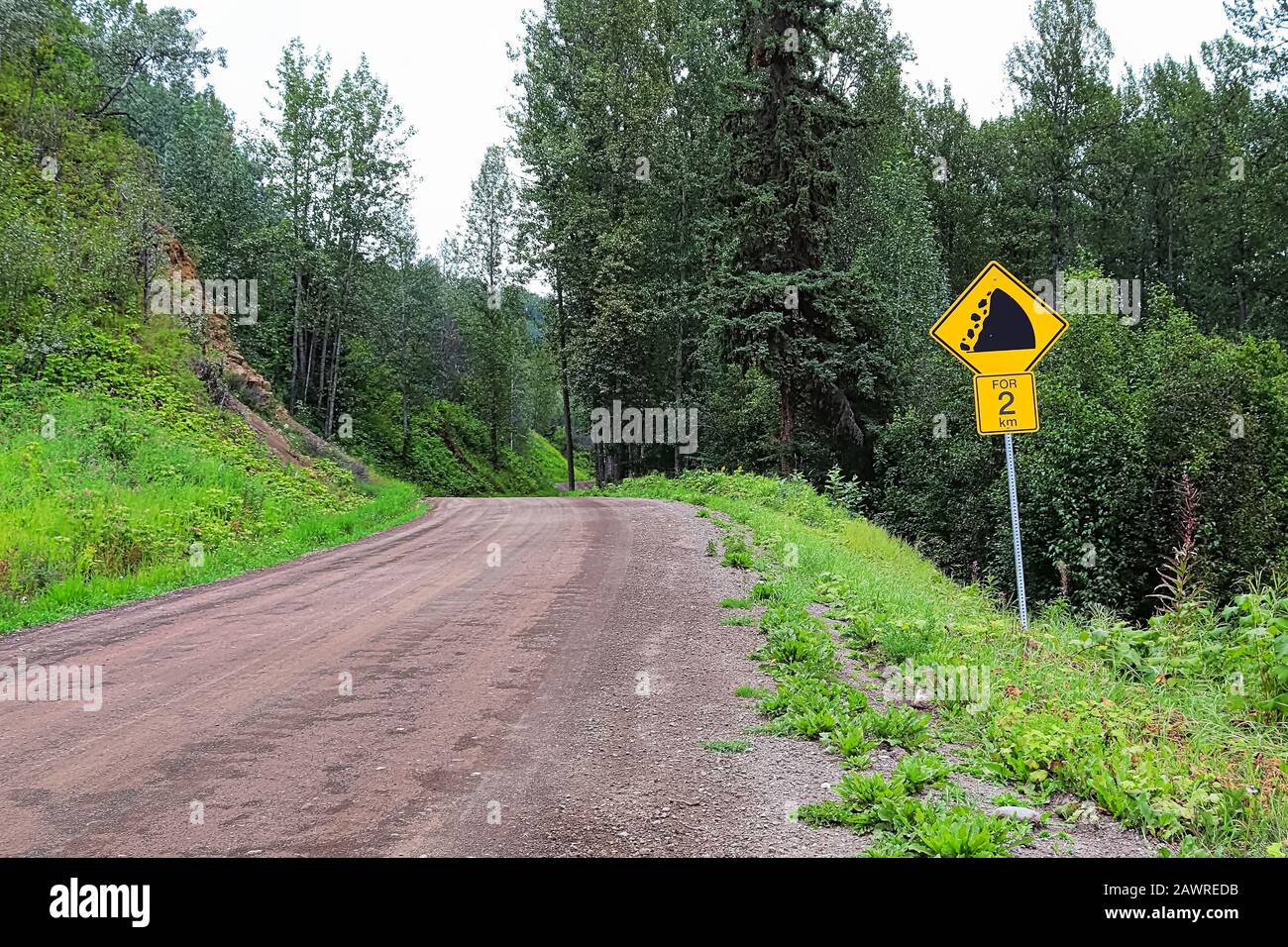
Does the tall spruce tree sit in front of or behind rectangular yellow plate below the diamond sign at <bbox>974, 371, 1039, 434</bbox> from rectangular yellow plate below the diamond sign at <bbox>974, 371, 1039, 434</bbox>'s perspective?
behind

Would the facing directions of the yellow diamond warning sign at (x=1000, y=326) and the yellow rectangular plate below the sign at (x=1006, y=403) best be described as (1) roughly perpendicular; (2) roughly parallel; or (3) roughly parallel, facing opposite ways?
roughly parallel

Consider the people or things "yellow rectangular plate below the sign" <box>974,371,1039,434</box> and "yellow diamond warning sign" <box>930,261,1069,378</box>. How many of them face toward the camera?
2

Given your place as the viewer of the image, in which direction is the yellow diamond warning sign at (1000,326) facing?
facing the viewer

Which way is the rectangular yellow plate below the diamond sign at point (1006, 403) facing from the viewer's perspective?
toward the camera
